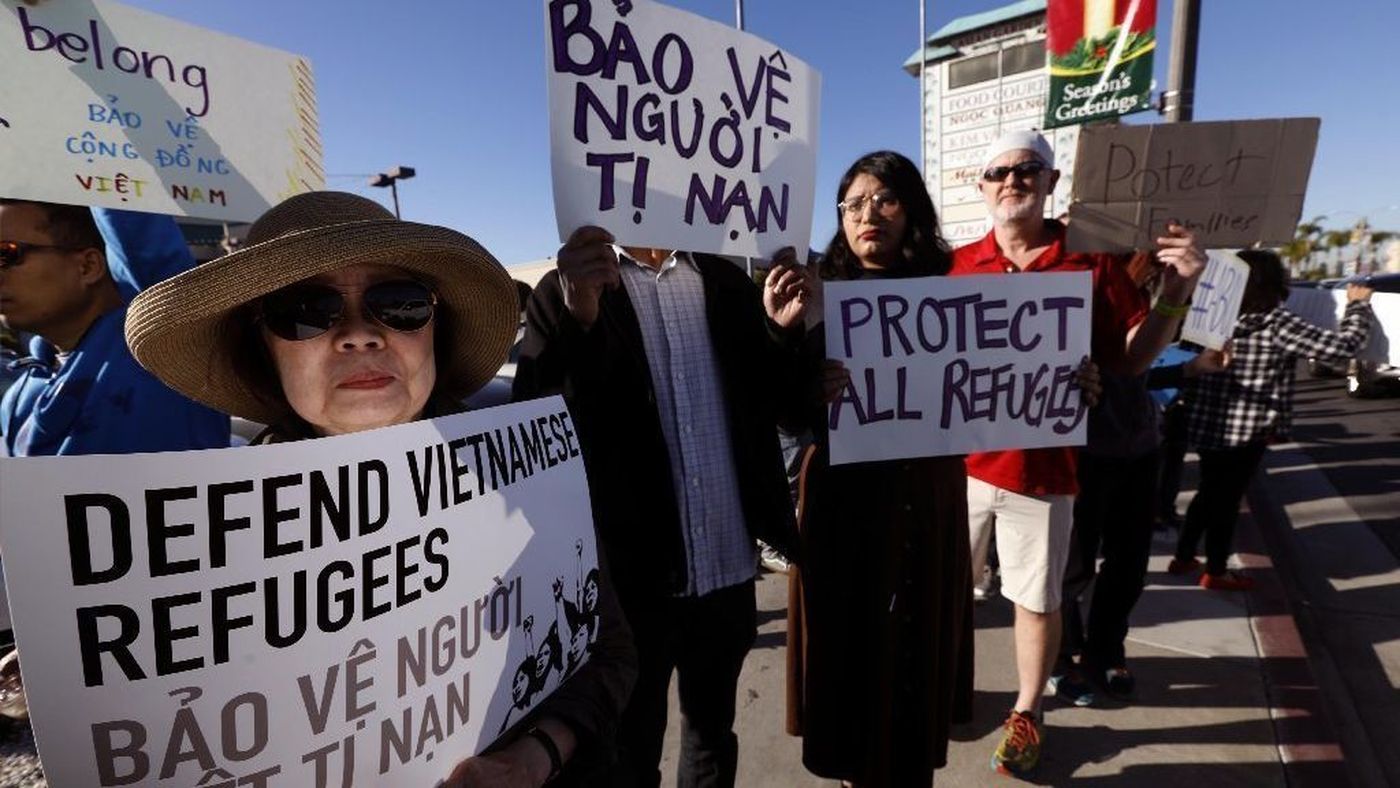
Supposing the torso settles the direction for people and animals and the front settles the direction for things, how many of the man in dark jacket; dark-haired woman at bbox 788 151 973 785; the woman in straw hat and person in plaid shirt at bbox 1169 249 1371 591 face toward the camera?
3

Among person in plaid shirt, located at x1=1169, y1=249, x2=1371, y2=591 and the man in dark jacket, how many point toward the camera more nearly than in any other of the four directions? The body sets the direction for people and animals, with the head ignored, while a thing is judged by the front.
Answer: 1

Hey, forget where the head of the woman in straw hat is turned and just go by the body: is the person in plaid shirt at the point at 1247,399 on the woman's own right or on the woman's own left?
on the woman's own left

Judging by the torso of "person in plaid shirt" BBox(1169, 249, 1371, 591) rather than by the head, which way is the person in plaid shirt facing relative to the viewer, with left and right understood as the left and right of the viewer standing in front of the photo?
facing away from the viewer and to the right of the viewer

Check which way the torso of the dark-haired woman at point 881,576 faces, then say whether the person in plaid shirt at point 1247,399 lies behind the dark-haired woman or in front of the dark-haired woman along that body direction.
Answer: behind

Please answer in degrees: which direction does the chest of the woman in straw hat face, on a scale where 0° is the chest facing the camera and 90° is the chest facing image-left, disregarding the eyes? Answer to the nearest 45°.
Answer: approximately 0°

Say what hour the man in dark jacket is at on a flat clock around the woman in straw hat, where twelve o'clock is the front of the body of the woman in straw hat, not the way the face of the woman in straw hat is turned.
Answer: The man in dark jacket is roughly at 8 o'clock from the woman in straw hat.

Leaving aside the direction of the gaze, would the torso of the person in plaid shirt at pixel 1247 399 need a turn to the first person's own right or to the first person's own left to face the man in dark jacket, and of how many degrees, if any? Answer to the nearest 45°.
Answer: approximately 135° to the first person's own right

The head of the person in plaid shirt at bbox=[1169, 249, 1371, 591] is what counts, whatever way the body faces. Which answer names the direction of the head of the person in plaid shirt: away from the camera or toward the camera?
away from the camera

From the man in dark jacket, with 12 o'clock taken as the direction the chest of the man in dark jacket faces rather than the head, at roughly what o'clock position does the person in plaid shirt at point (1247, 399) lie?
The person in plaid shirt is roughly at 8 o'clock from the man in dark jacket.
